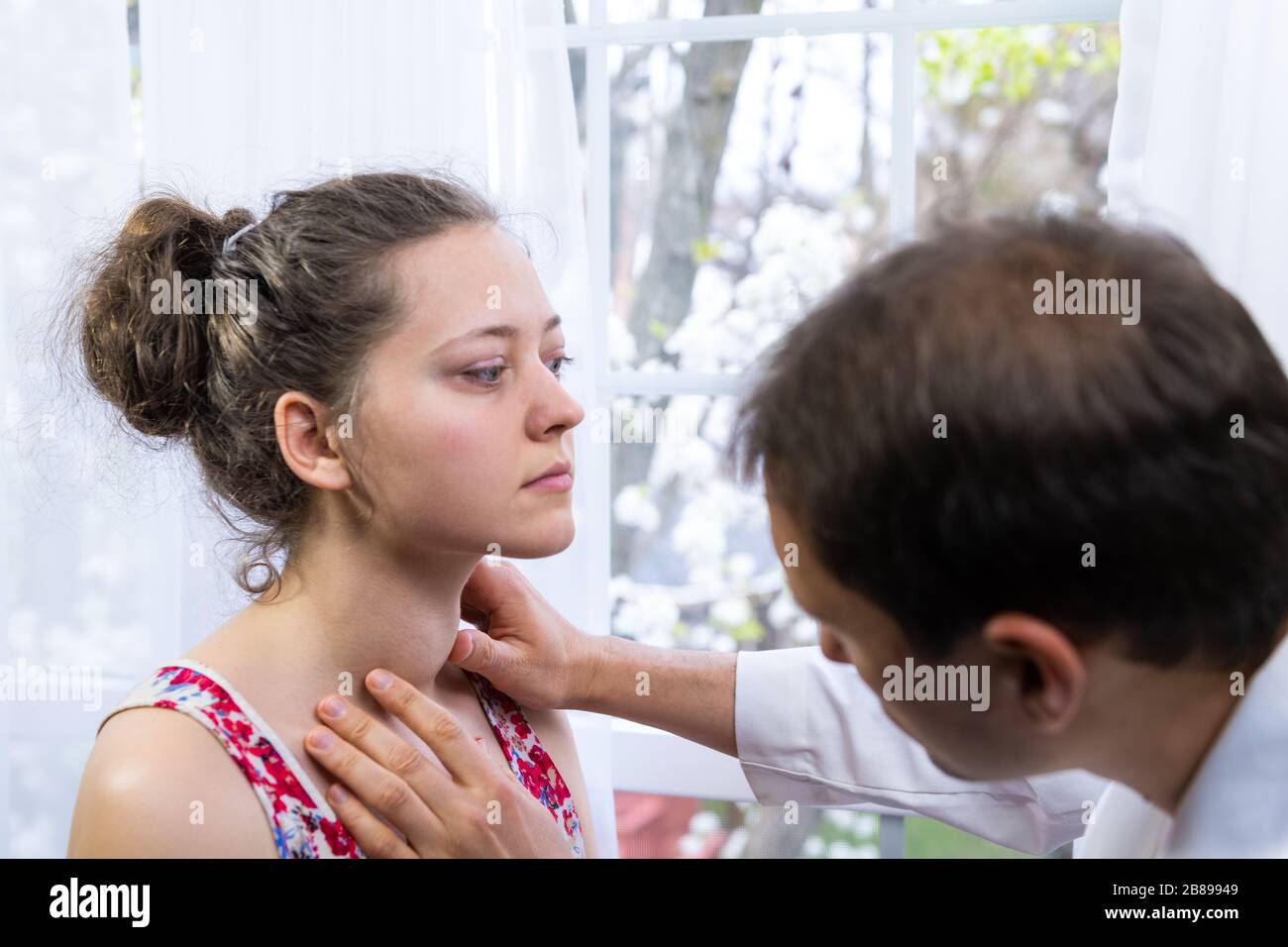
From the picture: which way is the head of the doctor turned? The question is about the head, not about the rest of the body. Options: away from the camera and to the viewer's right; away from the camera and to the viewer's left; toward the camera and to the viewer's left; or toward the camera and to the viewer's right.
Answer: away from the camera and to the viewer's left

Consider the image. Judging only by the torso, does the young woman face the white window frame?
no

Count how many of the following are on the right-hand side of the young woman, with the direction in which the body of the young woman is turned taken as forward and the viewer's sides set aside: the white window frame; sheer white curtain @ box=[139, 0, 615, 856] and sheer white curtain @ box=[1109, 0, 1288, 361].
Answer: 0

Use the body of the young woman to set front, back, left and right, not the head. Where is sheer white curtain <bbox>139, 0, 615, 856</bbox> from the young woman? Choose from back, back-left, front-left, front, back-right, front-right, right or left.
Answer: back-left

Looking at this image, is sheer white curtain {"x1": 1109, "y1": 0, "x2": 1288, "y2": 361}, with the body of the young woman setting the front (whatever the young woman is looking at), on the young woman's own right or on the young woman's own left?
on the young woman's own left

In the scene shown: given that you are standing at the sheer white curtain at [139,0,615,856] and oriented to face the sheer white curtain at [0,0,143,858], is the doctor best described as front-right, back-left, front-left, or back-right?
back-left

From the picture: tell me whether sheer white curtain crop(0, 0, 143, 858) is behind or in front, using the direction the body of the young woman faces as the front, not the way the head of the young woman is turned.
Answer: behind

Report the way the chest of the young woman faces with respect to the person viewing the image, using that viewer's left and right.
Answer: facing the viewer and to the right of the viewer

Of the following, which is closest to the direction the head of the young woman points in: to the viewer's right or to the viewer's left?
to the viewer's right
